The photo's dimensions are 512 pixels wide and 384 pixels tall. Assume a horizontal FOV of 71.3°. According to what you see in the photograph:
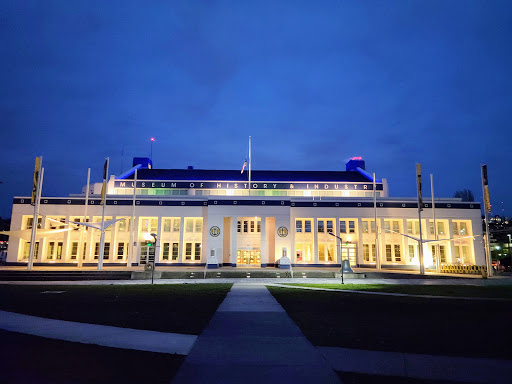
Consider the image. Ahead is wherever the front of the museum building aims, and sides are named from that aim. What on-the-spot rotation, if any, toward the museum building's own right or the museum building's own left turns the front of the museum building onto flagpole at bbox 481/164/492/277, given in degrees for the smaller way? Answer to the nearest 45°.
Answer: approximately 90° to the museum building's own left

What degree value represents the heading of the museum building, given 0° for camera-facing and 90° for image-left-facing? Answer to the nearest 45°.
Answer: approximately 0°
